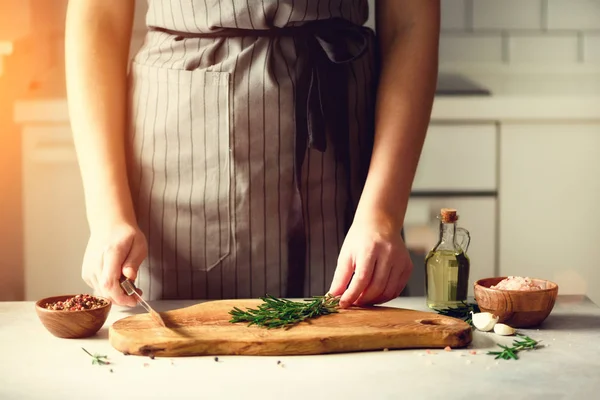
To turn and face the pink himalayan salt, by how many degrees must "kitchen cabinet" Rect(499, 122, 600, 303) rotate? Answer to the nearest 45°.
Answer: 0° — it already faces it

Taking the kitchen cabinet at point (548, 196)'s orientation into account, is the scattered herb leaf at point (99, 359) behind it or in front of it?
in front

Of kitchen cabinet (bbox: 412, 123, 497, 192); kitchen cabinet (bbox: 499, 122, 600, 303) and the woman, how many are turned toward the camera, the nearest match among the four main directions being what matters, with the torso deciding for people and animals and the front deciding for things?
3

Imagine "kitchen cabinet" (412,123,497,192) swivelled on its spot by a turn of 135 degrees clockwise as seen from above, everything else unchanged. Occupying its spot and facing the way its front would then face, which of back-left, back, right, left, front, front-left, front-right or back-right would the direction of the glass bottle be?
back-left

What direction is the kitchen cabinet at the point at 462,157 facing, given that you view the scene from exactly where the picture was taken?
facing the viewer

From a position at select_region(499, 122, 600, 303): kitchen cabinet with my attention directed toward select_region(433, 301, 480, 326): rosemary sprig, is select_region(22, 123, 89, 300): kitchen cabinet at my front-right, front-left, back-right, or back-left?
front-right

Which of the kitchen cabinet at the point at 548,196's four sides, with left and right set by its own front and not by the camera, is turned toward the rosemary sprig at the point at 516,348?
front

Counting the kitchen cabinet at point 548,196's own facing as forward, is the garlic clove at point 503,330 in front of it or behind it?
in front

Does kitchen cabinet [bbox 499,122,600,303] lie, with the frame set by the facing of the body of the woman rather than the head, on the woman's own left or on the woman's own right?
on the woman's own left

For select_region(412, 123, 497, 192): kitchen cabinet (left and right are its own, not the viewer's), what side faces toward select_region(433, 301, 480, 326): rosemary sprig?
front

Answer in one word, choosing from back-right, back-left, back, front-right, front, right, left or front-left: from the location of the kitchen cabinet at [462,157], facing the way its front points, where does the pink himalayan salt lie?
front

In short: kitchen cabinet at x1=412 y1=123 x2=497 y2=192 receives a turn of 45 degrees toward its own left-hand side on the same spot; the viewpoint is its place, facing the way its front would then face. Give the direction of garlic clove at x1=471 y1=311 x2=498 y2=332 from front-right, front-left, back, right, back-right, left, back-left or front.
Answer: front-right

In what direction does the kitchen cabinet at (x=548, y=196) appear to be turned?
toward the camera
